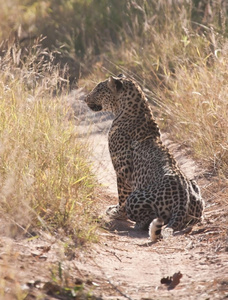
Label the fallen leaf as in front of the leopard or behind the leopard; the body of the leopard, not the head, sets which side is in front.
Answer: behind

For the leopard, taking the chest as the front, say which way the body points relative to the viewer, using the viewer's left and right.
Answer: facing away from the viewer and to the left of the viewer
